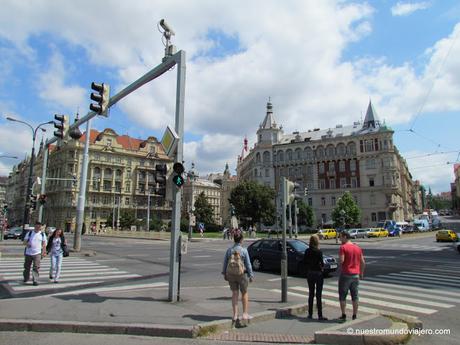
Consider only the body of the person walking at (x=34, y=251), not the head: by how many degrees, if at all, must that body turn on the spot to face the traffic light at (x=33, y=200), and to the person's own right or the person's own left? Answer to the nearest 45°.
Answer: approximately 180°

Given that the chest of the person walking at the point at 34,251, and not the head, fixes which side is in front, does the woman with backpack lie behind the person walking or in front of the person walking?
in front

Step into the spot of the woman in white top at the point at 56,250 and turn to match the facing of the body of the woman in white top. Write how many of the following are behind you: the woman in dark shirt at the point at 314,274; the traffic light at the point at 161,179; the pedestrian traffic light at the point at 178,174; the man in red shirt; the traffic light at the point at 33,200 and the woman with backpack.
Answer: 1

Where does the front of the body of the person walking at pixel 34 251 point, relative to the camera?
toward the camera

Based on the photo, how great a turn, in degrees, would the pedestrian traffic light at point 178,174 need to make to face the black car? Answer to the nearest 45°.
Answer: approximately 135° to its left

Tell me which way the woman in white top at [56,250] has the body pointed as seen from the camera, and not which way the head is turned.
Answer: toward the camera

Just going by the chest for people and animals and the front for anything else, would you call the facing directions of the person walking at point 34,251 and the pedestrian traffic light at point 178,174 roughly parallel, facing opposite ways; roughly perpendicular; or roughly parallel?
roughly parallel

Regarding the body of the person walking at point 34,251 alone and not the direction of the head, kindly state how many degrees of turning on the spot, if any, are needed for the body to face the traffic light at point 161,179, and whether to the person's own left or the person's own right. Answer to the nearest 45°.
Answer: approximately 45° to the person's own left
